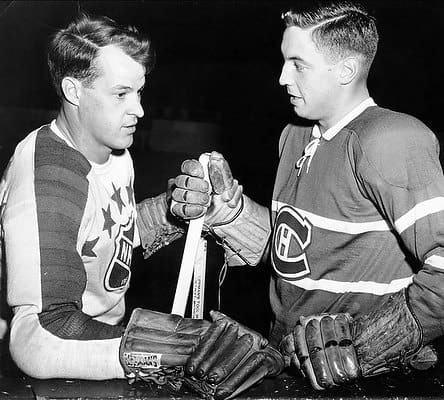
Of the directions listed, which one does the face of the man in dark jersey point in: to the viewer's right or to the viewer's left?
to the viewer's left

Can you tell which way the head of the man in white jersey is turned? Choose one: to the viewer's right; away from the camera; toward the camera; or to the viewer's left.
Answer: to the viewer's right

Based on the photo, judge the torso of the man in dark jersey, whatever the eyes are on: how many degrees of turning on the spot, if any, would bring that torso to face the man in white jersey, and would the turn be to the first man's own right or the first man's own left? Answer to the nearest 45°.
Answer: approximately 45° to the first man's own right

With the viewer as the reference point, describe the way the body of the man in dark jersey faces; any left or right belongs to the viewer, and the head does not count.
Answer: facing the viewer and to the left of the viewer
